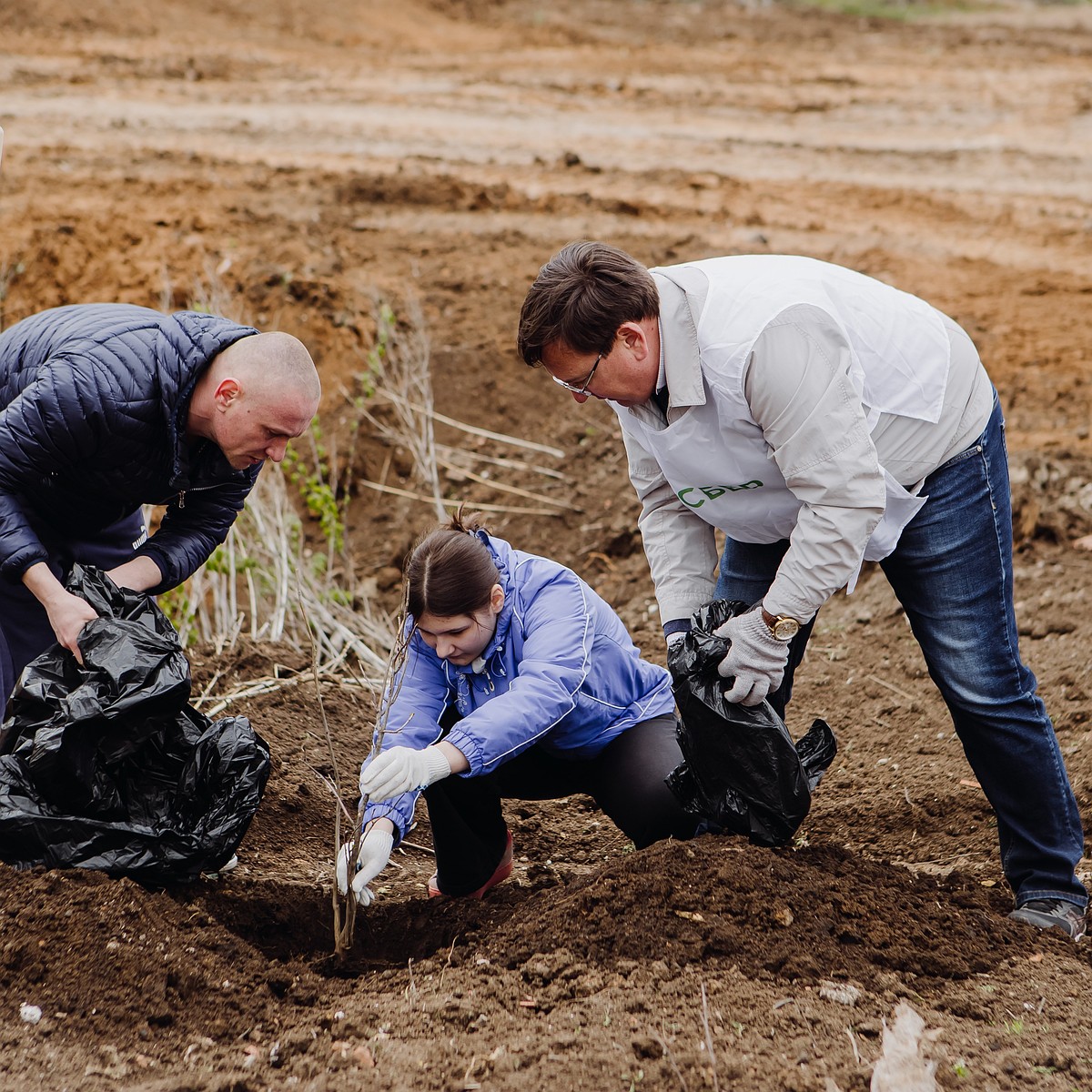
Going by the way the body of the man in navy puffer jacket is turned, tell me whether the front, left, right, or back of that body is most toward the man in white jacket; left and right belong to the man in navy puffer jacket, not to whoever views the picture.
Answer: front

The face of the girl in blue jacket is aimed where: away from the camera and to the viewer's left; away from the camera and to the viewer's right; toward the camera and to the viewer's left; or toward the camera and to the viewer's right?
toward the camera and to the viewer's left

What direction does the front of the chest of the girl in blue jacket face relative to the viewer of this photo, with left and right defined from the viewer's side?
facing the viewer and to the left of the viewer

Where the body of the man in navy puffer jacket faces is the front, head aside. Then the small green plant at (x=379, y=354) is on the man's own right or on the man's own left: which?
on the man's own left

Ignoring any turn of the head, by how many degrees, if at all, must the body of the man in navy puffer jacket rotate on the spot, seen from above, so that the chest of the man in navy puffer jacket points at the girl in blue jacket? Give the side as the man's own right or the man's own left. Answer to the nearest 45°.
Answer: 0° — they already face them

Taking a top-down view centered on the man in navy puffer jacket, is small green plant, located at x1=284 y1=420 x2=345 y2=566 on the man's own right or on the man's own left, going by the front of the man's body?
on the man's own left

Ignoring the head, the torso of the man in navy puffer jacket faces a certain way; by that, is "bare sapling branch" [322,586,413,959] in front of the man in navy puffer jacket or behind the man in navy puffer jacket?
in front

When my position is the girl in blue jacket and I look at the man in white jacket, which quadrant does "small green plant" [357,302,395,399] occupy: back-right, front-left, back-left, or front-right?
back-left

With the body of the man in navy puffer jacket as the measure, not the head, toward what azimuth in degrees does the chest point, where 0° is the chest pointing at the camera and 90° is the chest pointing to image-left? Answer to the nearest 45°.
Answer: approximately 315°

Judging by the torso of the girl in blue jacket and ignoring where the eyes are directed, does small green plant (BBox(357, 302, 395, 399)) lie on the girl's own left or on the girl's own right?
on the girl's own right

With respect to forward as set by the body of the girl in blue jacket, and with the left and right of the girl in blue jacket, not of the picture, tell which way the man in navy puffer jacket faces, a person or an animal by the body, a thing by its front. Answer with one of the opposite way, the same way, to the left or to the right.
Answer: to the left

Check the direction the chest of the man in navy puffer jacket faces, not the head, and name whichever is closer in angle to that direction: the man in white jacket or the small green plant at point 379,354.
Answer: the man in white jacket
